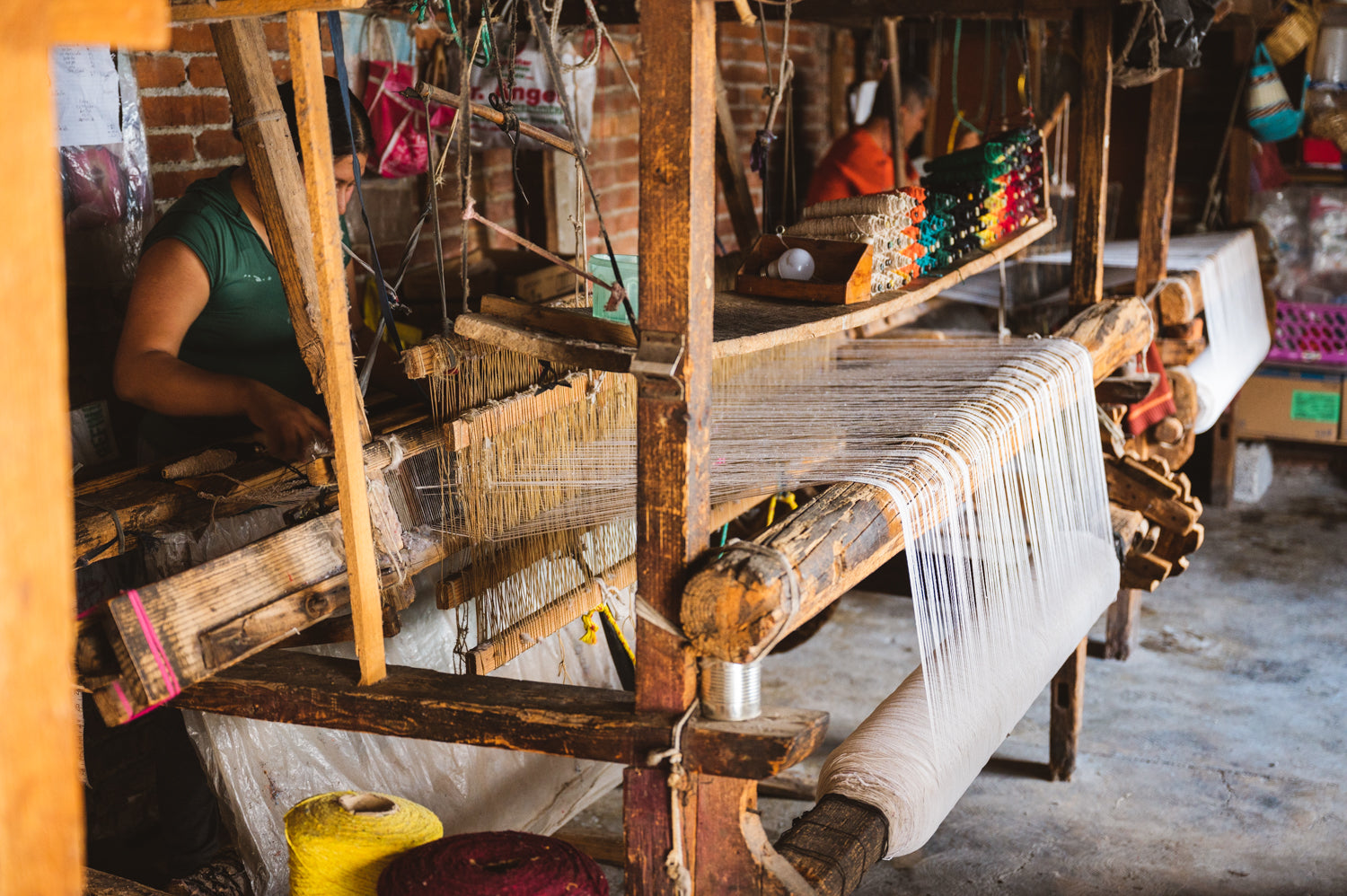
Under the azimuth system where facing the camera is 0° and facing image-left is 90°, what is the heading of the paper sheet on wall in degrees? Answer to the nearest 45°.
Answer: approximately 0°

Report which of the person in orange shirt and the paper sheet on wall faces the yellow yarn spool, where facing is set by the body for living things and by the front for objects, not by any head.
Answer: the paper sheet on wall

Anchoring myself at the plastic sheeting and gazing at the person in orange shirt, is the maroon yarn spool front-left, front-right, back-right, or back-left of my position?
back-right

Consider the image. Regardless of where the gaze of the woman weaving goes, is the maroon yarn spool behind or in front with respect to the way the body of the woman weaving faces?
in front

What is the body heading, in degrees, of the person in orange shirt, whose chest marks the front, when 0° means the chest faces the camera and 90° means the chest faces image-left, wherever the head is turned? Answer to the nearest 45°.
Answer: approximately 270°

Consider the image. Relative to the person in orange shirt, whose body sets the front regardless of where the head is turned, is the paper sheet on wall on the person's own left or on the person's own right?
on the person's own right

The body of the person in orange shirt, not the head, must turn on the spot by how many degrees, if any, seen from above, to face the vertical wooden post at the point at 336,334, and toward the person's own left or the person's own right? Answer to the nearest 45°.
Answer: approximately 90° to the person's own right

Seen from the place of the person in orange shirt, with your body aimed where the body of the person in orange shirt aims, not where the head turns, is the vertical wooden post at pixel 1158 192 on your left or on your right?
on your right

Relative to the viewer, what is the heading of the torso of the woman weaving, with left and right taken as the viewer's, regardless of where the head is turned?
facing the viewer and to the right of the viewer
